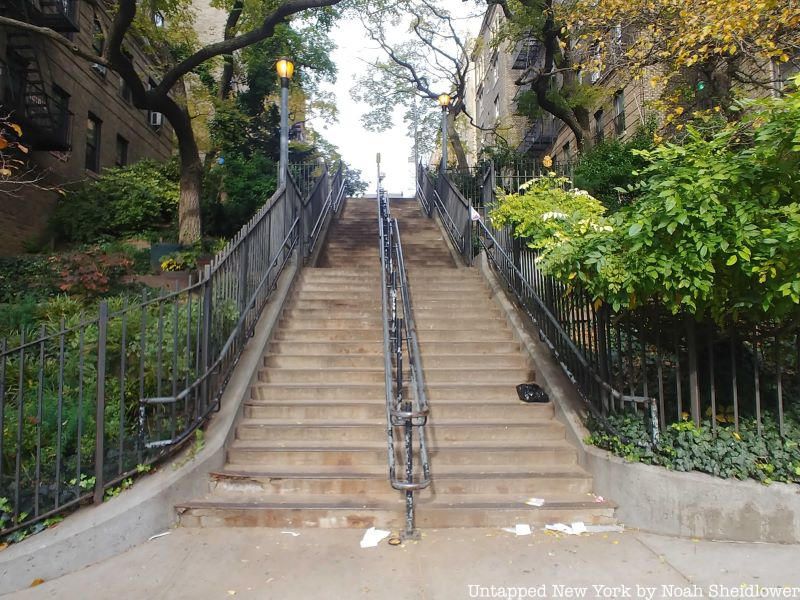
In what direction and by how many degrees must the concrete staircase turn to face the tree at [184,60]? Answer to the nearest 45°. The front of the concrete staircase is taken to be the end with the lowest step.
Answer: approximately 135° to its right

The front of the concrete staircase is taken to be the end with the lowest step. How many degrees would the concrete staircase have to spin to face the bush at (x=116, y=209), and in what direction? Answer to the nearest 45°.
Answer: approximately 135° to its right

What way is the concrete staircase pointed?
toward the camera

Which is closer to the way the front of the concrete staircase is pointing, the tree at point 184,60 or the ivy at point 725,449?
the ivy

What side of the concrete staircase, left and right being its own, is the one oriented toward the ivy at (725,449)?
left

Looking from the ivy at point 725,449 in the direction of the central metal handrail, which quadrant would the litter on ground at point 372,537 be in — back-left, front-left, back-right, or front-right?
front-left

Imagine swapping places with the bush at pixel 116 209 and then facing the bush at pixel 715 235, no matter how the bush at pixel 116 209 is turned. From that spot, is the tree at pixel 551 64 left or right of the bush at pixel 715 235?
left

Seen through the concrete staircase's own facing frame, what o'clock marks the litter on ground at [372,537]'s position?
The litter on ground is roughly at 12 o'clock from the concrete staircase.

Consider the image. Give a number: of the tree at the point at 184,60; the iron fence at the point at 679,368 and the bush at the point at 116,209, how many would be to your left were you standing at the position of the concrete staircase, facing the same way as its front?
1

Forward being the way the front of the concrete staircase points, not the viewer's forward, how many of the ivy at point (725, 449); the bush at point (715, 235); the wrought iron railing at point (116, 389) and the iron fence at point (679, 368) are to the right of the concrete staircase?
1

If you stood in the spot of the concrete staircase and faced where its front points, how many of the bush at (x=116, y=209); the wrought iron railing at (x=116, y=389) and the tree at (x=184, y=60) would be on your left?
0

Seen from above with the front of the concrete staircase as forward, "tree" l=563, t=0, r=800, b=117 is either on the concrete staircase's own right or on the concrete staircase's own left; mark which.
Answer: on the concrete staircase's own left

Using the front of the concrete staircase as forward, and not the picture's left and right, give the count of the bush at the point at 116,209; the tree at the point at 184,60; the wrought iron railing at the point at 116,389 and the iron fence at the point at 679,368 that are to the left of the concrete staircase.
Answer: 1

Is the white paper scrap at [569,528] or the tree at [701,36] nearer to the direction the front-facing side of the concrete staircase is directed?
the white paper scrap

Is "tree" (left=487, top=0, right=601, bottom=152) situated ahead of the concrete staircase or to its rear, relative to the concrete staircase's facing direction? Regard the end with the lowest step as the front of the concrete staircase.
to the rear

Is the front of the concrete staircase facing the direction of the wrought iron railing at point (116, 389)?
no

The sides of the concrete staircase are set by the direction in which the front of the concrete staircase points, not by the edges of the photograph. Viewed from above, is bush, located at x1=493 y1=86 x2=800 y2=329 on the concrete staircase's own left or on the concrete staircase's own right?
on the concrete staircase's own left

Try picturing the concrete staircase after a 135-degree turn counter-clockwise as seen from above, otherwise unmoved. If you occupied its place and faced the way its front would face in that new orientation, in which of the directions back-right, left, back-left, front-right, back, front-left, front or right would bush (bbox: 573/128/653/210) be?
front
